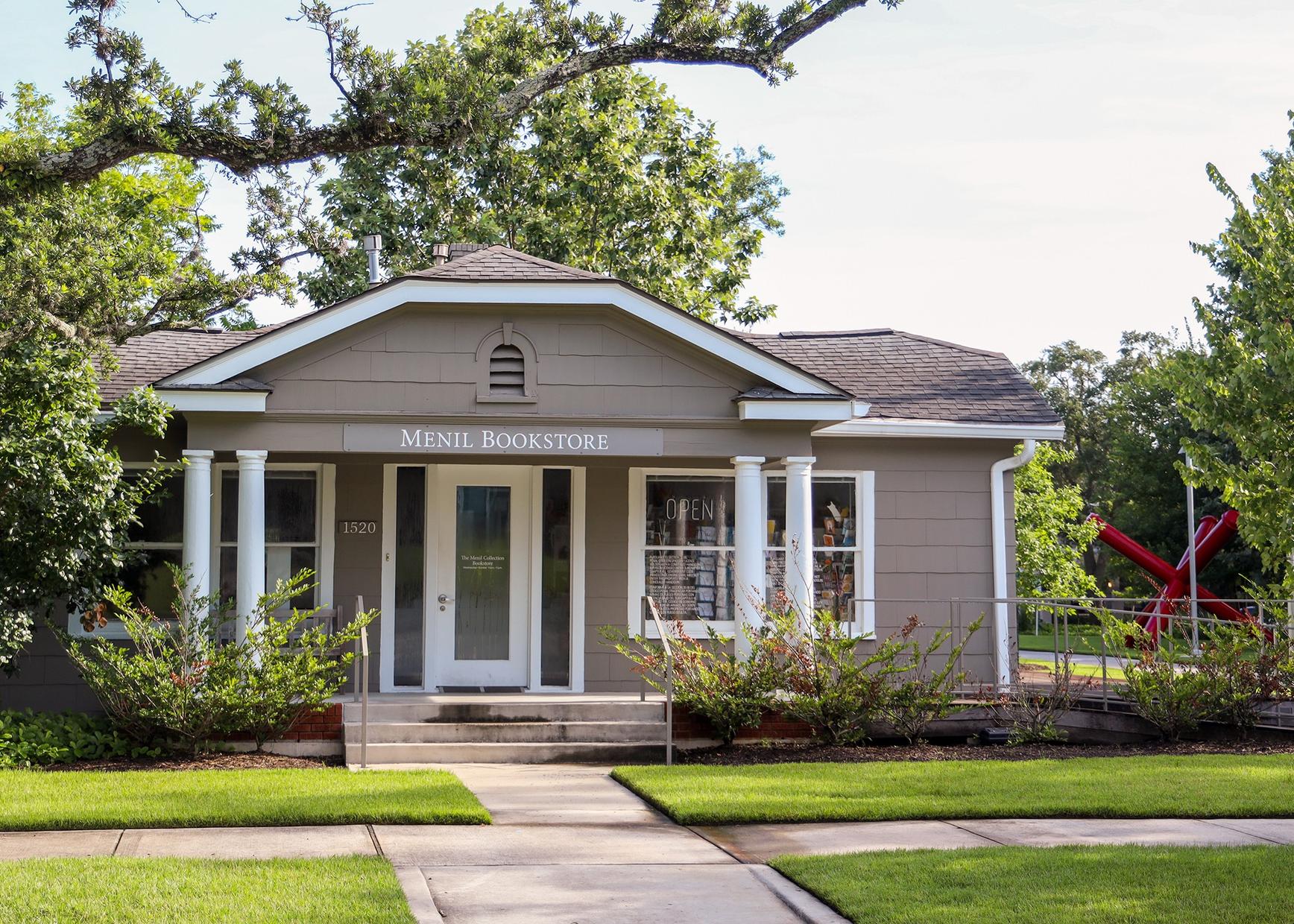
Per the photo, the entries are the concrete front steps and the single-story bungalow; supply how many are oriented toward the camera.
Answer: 2

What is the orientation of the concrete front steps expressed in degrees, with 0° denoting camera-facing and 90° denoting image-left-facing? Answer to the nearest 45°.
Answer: approximately 0°

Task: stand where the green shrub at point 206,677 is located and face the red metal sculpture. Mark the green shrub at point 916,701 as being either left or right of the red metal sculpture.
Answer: right

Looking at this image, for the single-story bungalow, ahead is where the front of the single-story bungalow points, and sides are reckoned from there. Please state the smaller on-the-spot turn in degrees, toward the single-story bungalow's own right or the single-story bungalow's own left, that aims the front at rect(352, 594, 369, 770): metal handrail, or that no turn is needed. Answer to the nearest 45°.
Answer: approximately 45° to the single-story bungalow's own right

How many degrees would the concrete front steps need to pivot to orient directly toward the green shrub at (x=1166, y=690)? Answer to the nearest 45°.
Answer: approximately 90° to its left

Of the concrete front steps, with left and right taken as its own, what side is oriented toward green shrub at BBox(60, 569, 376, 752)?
right

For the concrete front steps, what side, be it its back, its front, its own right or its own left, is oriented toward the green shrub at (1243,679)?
left

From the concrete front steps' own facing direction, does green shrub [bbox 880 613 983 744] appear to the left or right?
on its left

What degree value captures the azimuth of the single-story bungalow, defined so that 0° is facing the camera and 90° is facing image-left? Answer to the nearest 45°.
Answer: approximately 0°

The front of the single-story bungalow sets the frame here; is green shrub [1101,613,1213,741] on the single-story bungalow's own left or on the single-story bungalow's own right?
on the single-story bungalow's own left

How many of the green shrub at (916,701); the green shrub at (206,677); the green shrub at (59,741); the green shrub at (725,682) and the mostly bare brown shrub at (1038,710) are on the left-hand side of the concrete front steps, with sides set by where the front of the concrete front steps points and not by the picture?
3
